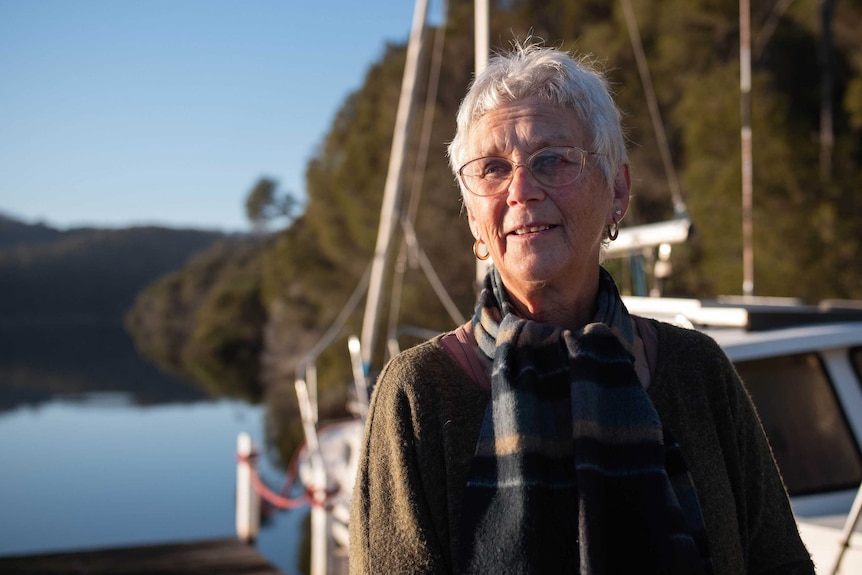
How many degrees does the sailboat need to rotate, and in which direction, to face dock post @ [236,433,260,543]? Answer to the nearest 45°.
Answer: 0° — it already faces it

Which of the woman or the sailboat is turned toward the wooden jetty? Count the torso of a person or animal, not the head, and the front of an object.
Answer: the sailboat

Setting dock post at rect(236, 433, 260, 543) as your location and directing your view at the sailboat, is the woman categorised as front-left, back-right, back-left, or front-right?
front-right

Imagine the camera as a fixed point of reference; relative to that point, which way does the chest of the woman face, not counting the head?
toward the camera

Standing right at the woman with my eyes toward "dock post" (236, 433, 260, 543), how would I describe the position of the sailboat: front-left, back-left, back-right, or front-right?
front-right

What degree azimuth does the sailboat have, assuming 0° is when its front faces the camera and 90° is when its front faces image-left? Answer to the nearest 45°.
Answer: approximately 135°

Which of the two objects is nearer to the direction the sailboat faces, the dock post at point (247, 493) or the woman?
the dock post

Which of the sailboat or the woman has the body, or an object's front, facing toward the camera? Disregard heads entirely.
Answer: the woman

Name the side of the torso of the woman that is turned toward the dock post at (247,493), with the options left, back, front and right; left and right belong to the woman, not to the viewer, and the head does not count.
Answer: back
